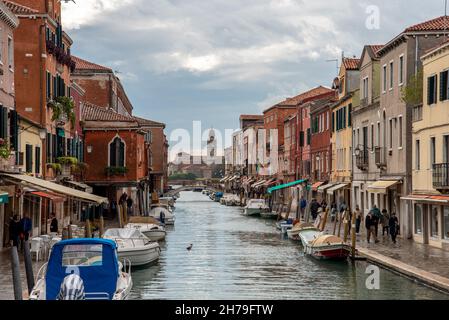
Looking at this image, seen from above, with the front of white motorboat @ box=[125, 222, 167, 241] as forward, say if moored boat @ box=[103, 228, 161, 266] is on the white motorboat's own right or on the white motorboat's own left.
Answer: on the white motorboat's own right

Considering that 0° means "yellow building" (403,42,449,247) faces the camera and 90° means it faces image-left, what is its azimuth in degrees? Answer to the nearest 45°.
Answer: approximately 45°

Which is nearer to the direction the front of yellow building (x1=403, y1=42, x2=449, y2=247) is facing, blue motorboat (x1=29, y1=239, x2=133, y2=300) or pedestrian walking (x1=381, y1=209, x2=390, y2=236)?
the blue motorboat

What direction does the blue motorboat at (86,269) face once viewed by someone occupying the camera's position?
facing away from the viewer

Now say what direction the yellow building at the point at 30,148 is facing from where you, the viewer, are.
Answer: facing the viewer and to the right of the viewer

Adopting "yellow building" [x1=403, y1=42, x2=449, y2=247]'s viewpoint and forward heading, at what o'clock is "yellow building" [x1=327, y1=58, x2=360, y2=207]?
"yellow building" [x1=327, y1=58, x2=360, y2=207] is roughly at 4 o'clock from "yellow building" [x1=403, y1=42, x2=449, y2=247].

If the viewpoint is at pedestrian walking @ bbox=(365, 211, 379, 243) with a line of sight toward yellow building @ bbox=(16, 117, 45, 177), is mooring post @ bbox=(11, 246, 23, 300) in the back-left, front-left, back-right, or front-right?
front-left

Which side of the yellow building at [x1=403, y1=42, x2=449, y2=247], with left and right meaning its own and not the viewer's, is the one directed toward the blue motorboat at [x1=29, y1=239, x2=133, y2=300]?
front

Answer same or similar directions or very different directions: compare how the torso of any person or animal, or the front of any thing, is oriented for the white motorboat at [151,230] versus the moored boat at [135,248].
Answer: same or similar directions

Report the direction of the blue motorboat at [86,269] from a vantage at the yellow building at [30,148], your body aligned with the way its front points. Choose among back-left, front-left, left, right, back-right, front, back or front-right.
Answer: front-right

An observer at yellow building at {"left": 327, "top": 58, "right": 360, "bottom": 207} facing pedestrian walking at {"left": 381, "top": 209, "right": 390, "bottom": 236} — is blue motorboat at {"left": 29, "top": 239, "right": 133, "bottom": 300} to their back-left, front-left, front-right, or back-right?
front-right

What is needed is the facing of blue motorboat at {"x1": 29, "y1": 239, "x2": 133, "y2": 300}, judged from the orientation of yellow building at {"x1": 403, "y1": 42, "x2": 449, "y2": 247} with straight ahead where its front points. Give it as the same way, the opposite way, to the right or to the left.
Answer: to the right

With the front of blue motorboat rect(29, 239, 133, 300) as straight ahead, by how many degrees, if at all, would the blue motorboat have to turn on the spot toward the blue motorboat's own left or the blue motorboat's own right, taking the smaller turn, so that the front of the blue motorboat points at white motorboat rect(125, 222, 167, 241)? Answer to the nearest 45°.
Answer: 0° — it already faces it
